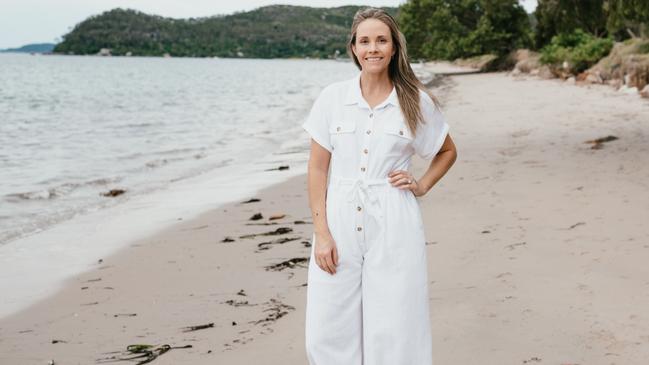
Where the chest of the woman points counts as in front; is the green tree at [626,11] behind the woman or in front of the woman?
behind

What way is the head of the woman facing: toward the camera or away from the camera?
toward the camera

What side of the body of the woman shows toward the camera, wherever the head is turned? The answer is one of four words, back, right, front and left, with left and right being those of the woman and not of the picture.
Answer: front

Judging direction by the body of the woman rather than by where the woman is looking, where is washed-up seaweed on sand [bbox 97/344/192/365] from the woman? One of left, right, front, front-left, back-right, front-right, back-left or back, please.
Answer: back-right

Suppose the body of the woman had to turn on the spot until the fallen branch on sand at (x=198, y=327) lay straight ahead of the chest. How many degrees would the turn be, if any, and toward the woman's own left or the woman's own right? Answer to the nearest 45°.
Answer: approximately 135° to the woman's own right

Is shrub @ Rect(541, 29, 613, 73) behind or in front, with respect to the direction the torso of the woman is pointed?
behind

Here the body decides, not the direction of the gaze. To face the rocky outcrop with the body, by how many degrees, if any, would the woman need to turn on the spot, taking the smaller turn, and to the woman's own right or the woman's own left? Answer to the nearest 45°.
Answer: approximately 180°

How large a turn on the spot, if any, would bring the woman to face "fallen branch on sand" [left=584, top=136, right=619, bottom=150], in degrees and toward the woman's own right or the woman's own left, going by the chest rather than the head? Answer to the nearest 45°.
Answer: approximately 180°

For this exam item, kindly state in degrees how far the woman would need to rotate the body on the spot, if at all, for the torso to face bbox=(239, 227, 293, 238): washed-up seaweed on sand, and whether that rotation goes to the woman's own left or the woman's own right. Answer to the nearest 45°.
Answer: approximately 180°

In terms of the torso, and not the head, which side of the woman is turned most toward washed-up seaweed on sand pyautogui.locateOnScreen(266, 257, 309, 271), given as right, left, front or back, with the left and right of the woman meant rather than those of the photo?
back
